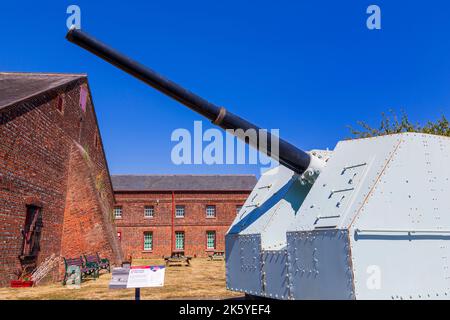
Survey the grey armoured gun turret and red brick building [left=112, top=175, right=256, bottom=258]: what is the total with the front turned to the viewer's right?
0

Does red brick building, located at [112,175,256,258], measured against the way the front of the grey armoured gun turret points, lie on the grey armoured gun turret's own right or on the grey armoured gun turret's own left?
on the grey armoured gun turret's own right

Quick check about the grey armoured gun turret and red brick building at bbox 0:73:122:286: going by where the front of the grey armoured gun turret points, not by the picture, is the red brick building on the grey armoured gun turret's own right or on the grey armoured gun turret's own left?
on the grey armoured gun turret's own right

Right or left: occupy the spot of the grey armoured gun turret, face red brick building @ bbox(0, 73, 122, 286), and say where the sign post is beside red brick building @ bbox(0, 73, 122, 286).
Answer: left

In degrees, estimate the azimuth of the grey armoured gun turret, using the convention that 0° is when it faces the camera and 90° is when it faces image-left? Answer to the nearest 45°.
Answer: approximately 45°

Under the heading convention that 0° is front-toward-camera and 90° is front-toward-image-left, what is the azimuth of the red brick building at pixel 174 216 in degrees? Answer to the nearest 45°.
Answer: approximately 0°

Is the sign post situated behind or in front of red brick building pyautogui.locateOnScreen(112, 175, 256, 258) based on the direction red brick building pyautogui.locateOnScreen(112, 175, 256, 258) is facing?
in front

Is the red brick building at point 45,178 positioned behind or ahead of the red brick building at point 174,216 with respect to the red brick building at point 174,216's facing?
ahead

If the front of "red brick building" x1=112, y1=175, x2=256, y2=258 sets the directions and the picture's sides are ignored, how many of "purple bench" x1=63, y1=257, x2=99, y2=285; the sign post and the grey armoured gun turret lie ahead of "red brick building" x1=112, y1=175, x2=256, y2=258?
3
